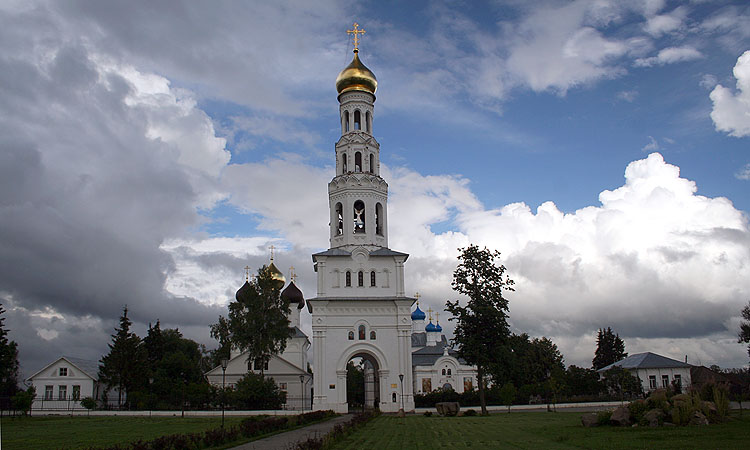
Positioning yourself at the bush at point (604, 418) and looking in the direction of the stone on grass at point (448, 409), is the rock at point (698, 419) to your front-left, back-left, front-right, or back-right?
back-right

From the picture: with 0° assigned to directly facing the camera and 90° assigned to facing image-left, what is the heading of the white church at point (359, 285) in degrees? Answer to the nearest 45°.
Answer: approximately 0°

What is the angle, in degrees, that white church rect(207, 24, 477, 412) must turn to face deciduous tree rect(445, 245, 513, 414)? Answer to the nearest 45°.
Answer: approximately 45° to its left

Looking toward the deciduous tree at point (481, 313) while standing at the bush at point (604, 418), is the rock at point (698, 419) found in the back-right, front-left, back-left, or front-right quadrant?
back-right
